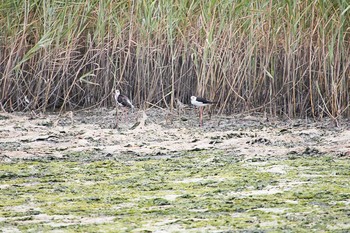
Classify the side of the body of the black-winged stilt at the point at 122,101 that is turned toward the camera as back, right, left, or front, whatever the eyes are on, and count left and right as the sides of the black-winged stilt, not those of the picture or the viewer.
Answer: left

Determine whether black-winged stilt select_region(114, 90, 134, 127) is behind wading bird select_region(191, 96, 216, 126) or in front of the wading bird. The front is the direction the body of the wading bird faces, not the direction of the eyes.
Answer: in front

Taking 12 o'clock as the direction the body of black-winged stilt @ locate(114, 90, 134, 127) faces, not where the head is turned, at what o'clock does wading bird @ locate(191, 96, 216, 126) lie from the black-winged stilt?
The wading bird is roughly at 7 o'clock from the black-winged stilt.

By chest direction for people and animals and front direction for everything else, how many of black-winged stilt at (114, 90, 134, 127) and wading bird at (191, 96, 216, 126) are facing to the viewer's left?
2

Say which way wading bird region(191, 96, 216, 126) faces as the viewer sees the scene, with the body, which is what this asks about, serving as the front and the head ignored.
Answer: to the viewer's left
